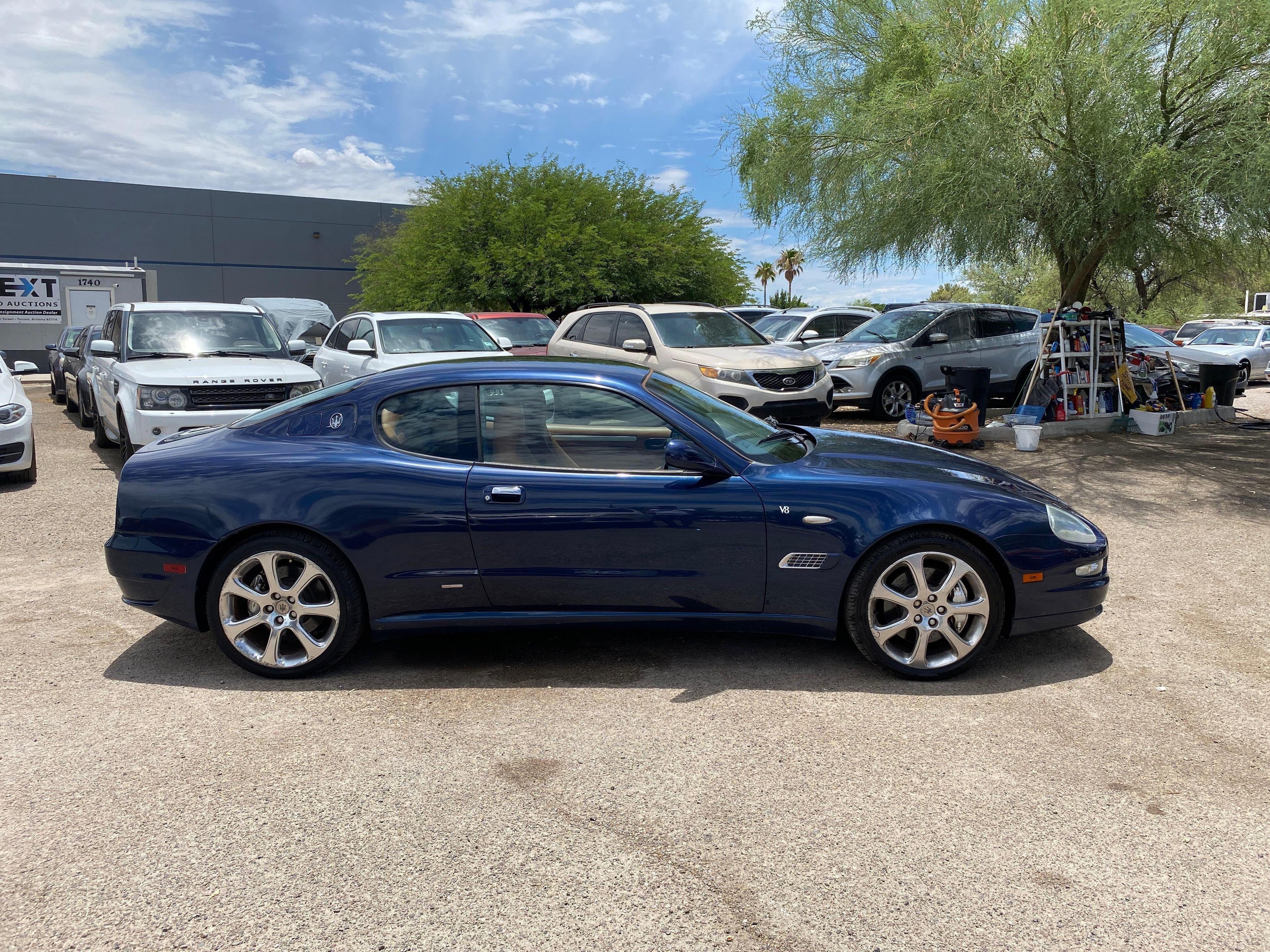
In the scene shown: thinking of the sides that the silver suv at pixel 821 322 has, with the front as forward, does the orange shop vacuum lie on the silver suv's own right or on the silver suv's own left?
on the silver suv's own left

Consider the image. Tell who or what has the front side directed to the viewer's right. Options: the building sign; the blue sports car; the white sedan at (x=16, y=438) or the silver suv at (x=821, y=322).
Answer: the blue sports car

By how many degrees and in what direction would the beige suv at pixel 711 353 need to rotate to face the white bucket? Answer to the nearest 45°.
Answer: approximately 45° to its left

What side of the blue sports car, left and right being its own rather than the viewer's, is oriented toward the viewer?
right

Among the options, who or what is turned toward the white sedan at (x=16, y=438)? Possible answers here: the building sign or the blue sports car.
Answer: the building sign

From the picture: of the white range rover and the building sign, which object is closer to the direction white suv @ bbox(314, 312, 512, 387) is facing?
the white range rover

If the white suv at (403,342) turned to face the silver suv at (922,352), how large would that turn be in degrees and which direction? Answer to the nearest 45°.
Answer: approximately 45° to its left

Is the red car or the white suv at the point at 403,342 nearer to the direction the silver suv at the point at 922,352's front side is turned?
the white suv

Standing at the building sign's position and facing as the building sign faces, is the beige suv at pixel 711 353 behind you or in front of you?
in front

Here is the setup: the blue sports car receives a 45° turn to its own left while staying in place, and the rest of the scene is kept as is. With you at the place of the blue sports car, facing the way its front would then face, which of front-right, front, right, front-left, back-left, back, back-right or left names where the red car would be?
front-left

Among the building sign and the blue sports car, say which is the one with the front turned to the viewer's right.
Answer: the blue sports car

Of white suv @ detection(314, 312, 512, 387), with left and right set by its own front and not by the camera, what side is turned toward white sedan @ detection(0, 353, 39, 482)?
right

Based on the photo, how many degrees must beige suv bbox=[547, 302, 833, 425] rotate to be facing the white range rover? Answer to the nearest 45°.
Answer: approximately 90° to its right

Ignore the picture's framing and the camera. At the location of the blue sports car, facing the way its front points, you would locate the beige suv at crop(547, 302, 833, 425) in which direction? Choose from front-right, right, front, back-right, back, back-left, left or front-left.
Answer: left
